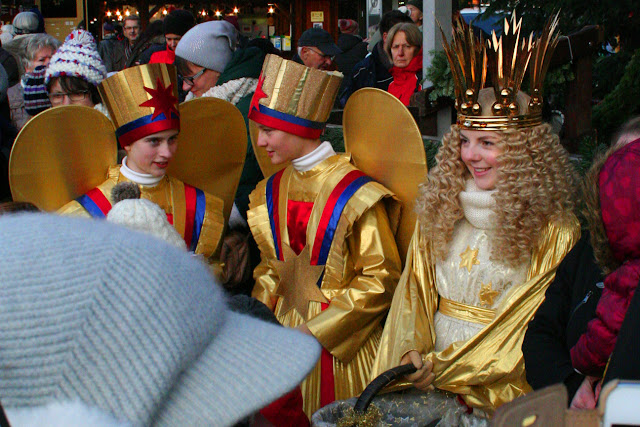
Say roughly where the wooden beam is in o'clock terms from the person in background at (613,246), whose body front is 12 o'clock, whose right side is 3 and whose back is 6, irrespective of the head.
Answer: The wooden beam is roughly at 3 o'clock from the person in background.

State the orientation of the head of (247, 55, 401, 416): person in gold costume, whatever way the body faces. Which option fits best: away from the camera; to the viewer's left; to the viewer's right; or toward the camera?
to the viewer's left

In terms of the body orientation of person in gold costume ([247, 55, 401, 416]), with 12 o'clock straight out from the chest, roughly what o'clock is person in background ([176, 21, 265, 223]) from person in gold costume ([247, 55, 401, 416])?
person in background ([176, 21, 265, 223]) is roughly at 4 o'clock from person in gold costume ([247, 55, 401, 416]).

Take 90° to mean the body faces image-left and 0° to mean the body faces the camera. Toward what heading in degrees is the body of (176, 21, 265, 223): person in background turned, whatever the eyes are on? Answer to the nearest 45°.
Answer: approximately 90°

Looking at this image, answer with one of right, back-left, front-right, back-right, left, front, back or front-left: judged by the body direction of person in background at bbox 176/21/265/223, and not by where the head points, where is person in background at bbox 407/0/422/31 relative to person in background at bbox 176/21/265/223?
back-right

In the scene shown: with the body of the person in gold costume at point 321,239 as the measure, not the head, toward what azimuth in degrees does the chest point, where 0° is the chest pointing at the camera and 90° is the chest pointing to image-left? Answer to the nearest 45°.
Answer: approximately 45°

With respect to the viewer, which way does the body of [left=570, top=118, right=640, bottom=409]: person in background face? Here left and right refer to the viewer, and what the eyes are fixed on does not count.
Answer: facing to the left of the viewer

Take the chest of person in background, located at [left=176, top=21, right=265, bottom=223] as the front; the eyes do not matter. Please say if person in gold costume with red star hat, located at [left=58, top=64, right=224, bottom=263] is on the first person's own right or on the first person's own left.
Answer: on the first person's own left

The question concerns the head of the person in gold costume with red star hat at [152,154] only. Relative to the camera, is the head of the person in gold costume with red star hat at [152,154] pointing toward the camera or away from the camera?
toward the camera

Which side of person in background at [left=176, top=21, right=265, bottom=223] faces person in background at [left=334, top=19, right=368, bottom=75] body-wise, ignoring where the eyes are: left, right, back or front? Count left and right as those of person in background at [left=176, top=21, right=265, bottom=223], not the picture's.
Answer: right

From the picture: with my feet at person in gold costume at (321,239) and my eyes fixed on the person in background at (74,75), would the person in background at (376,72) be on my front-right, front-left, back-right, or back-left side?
front-right
